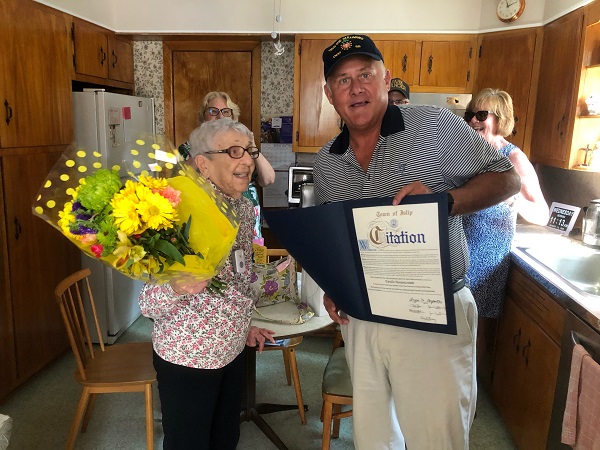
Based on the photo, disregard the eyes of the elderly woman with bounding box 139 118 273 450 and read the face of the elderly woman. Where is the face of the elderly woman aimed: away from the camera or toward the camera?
toward the camera

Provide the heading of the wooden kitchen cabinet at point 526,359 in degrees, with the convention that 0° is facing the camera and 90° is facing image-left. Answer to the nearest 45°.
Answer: approximately 45°

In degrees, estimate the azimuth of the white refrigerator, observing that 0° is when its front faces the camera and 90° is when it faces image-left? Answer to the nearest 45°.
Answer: approximately 315°

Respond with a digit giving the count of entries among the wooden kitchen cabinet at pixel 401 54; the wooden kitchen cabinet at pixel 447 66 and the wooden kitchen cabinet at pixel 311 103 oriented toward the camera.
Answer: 3

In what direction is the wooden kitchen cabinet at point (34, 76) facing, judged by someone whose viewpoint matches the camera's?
facing the viewer and to the right of the viewer

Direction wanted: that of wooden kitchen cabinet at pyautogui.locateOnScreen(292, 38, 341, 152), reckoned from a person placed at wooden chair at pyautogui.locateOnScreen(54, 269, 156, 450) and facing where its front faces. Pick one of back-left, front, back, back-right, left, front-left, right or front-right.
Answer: front-left

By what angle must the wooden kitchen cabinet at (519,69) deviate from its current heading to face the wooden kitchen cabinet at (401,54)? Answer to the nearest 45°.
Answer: approximately 45° to its right

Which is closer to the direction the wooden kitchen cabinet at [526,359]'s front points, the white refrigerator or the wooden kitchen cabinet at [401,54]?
the white refrigerator

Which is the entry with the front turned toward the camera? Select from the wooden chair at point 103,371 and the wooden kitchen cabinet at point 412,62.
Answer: the wooden kitchen cabinet

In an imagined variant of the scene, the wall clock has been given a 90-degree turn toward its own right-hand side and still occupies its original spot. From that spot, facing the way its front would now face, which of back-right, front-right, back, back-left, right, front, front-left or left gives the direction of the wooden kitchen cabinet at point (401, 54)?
front-left

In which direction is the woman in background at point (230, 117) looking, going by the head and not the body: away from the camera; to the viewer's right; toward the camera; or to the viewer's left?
toward the camera

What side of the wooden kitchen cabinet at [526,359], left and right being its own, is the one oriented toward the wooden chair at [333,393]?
front

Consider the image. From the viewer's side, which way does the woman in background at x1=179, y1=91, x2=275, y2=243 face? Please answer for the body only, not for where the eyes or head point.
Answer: toward the camera

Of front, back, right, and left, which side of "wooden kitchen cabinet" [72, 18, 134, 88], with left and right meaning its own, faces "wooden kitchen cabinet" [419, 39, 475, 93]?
front

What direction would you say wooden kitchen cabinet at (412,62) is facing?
toward the camera

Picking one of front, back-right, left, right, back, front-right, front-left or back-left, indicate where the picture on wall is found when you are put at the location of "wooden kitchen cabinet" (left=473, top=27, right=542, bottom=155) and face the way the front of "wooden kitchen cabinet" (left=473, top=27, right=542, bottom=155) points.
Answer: front-right
